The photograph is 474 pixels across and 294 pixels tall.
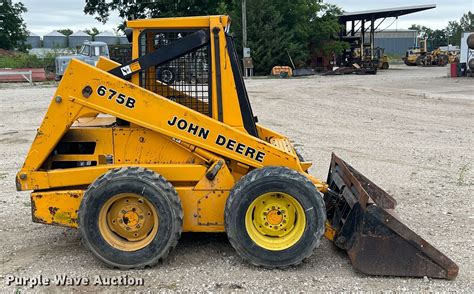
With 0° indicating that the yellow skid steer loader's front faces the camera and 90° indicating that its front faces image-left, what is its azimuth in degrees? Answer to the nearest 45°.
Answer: approximately 270°

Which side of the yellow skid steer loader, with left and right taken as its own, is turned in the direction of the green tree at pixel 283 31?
left

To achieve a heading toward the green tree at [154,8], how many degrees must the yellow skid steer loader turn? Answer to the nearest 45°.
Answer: approximately 90° to its left
